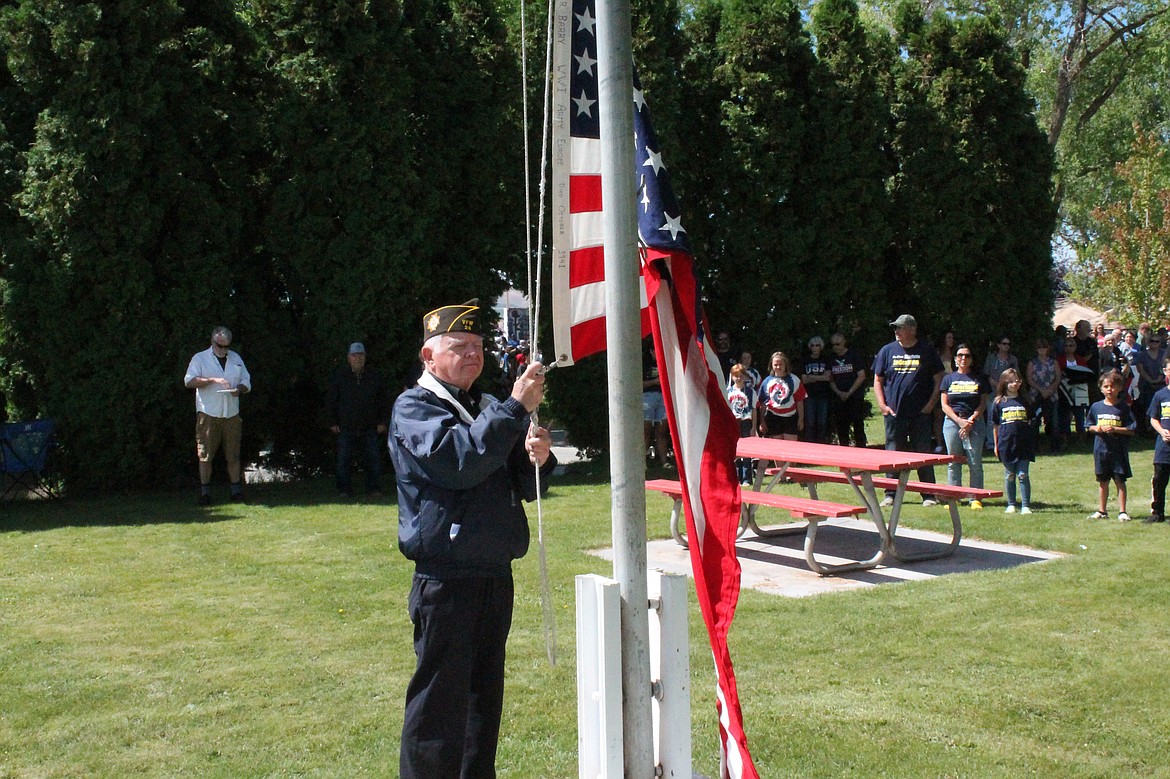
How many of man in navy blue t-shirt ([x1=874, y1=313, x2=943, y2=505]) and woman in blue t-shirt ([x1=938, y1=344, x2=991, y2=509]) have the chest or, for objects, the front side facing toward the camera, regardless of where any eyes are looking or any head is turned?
2

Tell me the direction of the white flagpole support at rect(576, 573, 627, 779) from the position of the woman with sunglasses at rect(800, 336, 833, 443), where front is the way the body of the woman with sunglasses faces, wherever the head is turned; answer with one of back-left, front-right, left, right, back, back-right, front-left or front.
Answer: front

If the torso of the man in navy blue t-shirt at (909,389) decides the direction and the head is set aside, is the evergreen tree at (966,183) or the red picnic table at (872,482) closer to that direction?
the red picnic table

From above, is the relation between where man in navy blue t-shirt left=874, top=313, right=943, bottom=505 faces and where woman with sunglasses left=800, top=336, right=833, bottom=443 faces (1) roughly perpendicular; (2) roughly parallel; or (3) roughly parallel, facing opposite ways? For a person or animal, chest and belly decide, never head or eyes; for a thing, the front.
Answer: roughly parallel

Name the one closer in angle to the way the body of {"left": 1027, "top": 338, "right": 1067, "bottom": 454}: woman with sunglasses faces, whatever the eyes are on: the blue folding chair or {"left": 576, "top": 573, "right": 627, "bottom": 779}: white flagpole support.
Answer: the white flagpole support

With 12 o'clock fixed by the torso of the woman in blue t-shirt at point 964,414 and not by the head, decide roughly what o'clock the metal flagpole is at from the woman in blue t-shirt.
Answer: The metal flagpole is roughly at 12 o'clock from the woman in blue t-shirt.

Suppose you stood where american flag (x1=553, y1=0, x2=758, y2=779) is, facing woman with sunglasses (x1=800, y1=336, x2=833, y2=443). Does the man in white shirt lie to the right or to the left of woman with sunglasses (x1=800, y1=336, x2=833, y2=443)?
left

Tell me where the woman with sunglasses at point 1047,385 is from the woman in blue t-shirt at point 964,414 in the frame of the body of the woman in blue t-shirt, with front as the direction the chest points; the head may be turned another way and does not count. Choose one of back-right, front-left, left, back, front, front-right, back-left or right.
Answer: back

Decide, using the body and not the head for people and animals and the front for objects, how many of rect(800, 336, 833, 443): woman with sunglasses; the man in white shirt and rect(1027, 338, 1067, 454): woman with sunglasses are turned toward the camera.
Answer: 3

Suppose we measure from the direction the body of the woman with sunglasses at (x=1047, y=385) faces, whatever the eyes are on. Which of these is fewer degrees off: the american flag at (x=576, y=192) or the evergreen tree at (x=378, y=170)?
the american flag

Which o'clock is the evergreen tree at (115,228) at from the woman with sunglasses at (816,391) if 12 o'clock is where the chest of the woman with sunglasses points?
The evergreen tree is roughly at 2 o'clock from the woman with sunglasses.

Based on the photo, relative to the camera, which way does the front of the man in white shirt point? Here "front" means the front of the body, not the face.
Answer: toward the camera

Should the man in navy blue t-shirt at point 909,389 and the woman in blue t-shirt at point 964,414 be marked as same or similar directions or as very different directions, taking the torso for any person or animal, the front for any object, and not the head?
same or similar directions

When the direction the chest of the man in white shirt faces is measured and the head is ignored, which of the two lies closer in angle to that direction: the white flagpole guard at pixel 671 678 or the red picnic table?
the white flagpole guard

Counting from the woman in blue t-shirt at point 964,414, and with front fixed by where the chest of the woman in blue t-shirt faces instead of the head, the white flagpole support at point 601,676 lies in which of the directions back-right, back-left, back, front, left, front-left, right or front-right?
front

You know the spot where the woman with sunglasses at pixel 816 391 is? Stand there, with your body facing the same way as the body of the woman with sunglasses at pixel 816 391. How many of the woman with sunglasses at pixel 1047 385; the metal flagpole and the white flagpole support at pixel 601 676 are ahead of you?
2

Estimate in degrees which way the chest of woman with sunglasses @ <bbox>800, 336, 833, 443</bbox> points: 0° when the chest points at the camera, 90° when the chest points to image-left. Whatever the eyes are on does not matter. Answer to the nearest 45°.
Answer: approximately 0°

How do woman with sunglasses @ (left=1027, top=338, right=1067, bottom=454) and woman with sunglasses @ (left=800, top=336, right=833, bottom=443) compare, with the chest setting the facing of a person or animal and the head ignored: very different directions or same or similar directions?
same or similar directions

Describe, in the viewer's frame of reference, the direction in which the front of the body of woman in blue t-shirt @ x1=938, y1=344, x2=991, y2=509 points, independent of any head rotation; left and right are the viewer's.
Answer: facing the viewer
